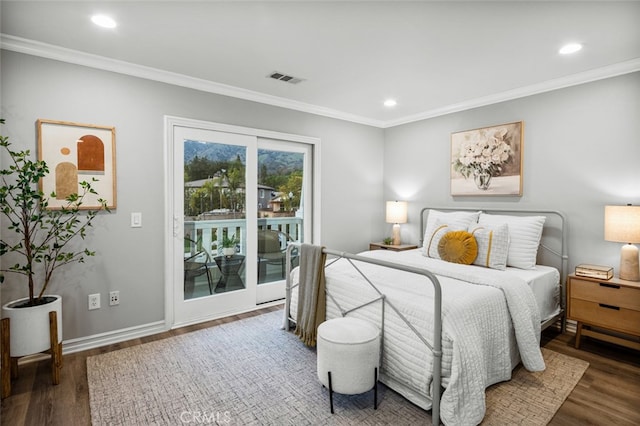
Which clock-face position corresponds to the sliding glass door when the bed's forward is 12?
The sliding glass door is roughly at 2 o'clock from the bed.

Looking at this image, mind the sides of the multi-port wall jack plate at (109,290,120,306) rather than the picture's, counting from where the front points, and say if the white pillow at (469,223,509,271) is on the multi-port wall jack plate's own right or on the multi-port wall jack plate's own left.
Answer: on the multi-port wall jack plate's own left

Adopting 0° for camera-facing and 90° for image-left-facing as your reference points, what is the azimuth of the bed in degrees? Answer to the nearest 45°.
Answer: approximately 45°

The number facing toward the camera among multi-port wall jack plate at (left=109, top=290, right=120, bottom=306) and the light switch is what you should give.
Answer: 2

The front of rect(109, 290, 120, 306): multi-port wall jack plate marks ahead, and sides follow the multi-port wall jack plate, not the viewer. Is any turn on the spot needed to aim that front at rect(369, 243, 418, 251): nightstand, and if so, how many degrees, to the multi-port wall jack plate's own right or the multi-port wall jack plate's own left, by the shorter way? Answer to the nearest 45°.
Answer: approximately 90° to the multi-port wall jack plate's own left

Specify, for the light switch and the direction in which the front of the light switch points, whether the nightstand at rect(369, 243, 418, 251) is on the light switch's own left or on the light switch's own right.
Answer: on the light switch's own left

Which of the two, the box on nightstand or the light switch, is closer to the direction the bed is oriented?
the light switch

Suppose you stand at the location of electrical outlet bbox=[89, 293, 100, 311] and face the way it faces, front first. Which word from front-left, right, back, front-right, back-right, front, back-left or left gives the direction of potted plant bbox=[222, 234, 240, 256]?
left

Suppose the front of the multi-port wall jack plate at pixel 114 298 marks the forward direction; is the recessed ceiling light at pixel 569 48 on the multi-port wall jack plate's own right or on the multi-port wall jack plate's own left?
on the multi-port wall jack plate's own left

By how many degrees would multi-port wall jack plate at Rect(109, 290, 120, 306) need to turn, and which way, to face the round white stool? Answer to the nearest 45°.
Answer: approximately 45° to its left

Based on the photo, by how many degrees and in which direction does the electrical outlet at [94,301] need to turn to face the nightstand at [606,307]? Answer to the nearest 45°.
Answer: approximately 45° to its left

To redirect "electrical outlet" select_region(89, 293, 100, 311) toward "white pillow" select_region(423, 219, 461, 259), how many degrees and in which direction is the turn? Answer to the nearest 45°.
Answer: approximately 45° to its left

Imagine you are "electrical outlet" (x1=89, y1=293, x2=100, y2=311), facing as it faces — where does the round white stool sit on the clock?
The round white stool is roughly at 11 o'clock from the electrical outlet.

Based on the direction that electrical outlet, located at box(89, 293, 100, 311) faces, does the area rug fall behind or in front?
in front
